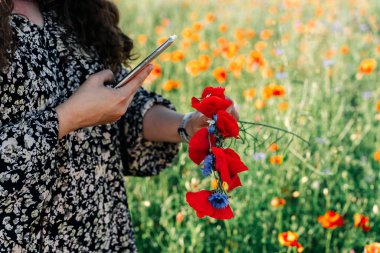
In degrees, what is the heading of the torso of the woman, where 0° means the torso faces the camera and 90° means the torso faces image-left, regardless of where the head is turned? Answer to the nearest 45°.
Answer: approximately 315°
